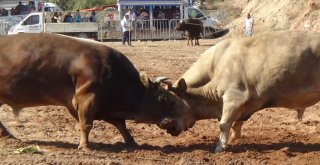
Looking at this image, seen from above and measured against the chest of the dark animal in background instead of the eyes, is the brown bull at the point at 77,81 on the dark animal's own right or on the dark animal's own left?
on the dark animal's own left

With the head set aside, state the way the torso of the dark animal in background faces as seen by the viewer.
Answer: to the viewer's left

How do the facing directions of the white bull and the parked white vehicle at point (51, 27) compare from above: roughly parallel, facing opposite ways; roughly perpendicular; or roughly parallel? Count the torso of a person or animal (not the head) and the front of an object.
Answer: roughly parallel

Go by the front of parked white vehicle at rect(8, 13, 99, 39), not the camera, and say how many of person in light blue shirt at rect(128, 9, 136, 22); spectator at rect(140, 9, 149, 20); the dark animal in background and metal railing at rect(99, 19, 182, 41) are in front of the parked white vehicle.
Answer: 0

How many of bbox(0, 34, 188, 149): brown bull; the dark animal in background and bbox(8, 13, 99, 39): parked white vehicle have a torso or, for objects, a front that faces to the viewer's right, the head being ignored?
1

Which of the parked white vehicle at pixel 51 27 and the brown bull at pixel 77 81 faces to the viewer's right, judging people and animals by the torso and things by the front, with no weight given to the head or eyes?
the brown bull

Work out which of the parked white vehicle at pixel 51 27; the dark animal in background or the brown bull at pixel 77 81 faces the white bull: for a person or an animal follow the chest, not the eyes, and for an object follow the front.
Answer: the brown bull

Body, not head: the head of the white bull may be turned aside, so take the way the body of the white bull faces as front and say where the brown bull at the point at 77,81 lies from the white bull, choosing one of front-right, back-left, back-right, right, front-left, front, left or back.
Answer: front

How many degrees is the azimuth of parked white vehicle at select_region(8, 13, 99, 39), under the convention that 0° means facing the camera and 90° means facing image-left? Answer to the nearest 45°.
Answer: approximately 90°

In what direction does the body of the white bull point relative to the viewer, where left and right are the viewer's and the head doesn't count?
facing to the left of the viewer

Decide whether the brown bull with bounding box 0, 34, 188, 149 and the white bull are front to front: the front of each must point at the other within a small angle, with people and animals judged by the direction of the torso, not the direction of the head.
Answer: yes

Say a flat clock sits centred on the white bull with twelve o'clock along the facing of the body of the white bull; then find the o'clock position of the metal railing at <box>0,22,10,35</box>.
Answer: The metal railing is roughly at 2 o'clock from the white bull.

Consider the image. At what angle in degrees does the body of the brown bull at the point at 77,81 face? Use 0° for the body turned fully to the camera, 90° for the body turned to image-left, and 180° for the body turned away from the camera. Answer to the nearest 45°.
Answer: approximately 270°

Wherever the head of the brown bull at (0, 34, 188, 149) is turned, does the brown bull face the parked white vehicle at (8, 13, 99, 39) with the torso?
no

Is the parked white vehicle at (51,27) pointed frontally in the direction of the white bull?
no

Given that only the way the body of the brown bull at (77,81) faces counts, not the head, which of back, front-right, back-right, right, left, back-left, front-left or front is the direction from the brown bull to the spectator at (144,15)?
left

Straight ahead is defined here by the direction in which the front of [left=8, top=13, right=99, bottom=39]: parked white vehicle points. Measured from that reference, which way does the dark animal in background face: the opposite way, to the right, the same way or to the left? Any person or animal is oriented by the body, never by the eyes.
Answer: the same way
